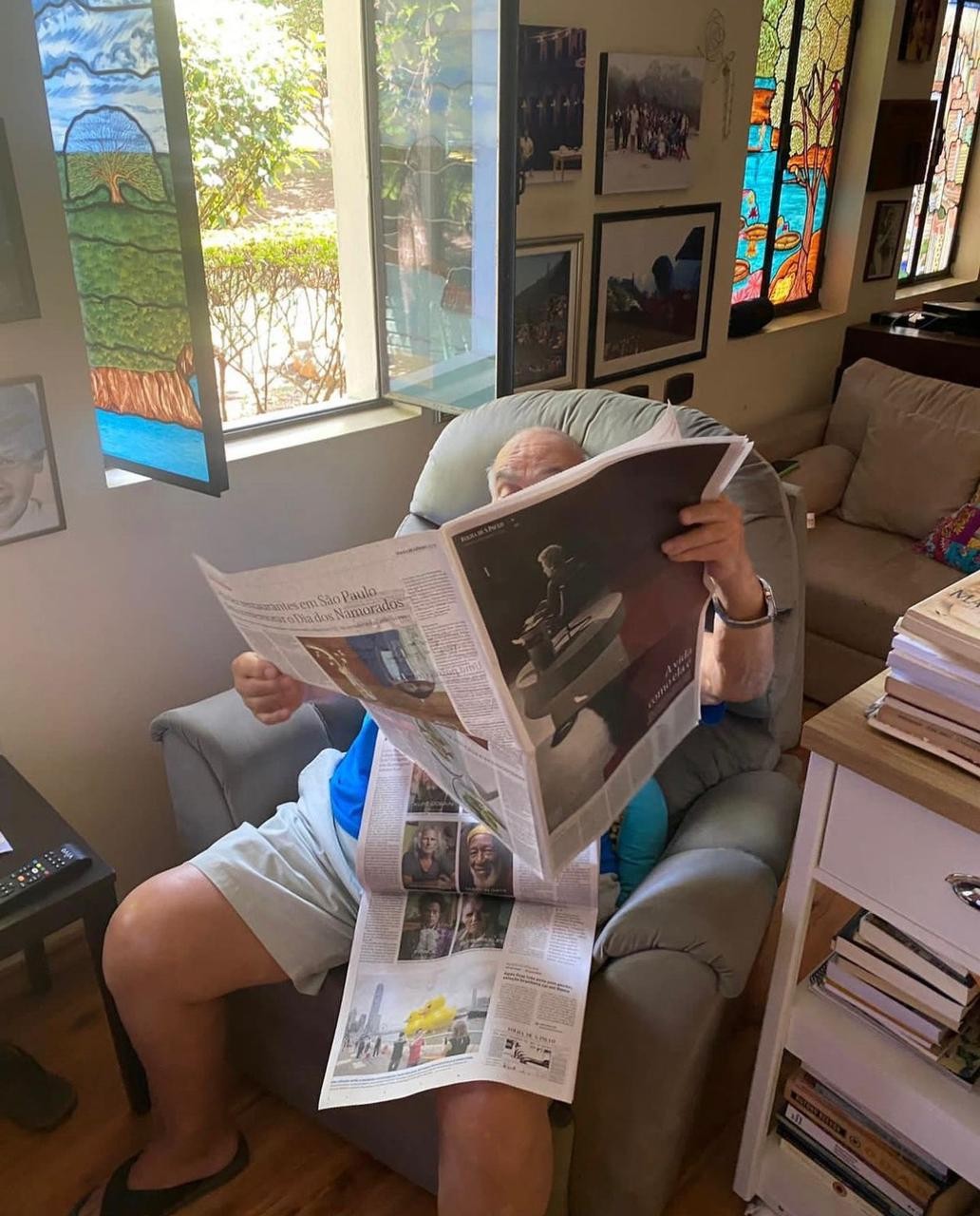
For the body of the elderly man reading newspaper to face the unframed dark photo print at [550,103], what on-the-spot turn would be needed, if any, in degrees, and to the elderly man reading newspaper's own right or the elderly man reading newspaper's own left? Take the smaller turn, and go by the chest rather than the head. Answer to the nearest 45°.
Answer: approximately 135° to the elderly man reading newspaper's own right

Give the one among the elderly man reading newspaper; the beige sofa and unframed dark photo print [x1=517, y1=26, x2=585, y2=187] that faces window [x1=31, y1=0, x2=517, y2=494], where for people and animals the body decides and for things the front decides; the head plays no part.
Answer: the beige sofa

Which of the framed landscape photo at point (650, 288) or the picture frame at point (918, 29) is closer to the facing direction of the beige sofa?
the framed landscape photo

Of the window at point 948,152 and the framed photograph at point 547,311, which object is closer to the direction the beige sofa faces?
the framed photograph

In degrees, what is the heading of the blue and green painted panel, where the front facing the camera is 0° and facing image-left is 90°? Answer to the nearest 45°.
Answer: approximately 45°

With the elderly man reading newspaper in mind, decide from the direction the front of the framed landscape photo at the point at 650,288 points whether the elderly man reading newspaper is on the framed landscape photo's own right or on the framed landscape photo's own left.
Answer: on the framed landscape photo's own right

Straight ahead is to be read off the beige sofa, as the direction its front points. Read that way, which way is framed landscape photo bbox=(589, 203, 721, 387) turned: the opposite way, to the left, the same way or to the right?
to the left

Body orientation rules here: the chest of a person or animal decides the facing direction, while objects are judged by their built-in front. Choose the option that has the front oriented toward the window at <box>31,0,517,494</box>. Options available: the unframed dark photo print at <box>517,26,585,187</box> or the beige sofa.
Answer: the beige sofa
